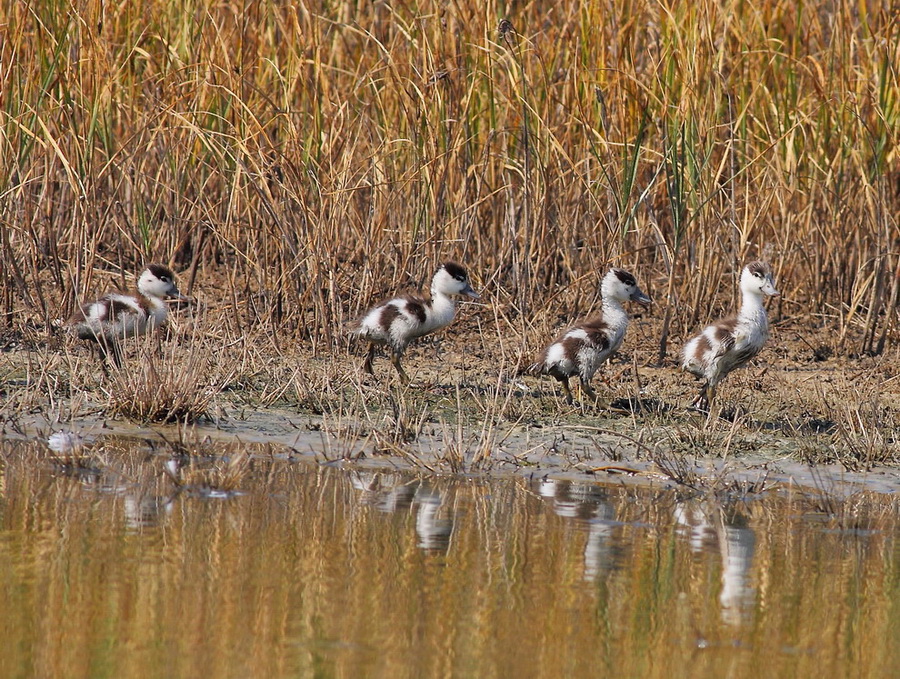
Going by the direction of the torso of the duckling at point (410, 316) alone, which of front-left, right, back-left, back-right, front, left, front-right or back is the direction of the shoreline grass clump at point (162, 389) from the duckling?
back-right

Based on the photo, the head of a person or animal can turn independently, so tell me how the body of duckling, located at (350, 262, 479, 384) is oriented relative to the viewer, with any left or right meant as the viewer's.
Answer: facing to the right of the viewer

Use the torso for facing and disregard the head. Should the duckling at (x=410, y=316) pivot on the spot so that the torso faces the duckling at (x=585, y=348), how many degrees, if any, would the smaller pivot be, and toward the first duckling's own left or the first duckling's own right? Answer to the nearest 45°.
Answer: approximately 45° to the first duckling's own right

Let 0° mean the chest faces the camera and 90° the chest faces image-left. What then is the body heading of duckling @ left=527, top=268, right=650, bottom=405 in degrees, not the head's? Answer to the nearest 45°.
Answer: approximately 270°

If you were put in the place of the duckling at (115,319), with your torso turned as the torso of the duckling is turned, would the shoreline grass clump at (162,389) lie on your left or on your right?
on your right

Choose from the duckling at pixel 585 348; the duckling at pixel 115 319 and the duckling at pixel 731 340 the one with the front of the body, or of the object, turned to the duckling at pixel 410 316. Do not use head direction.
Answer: the duckling at pixel 115 319

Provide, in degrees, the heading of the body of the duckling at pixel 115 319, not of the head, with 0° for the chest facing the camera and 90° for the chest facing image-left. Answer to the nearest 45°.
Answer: approximately 270°

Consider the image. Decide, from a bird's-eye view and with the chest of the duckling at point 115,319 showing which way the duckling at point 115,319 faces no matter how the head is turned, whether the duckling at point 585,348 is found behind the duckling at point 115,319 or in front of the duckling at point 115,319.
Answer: in front

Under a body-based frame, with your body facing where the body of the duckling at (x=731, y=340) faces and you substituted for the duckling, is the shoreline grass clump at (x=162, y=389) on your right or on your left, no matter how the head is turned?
on your right

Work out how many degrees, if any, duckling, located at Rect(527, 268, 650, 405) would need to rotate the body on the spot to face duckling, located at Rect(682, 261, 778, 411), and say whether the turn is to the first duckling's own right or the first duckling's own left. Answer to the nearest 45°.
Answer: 0° — it already faces it

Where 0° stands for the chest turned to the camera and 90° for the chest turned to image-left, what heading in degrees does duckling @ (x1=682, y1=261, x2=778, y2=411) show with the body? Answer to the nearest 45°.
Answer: approximately 315°

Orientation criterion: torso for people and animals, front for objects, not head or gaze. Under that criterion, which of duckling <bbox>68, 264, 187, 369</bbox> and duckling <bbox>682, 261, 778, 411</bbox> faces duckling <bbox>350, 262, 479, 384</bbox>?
duckling <bbox>68, 264, 187, 369</bbox>
